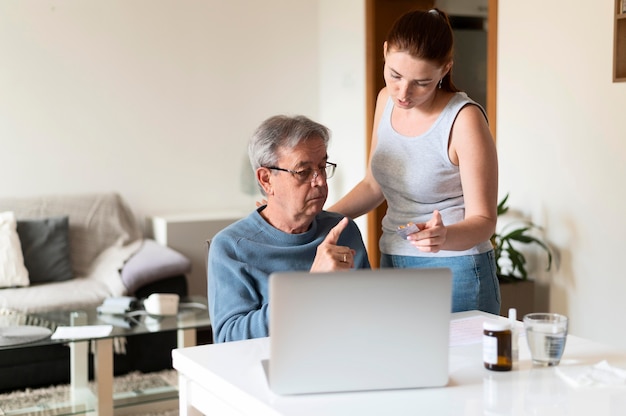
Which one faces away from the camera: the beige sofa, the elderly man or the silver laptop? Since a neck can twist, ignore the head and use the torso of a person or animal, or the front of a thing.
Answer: the silver laptop

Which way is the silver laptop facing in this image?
away from the camera

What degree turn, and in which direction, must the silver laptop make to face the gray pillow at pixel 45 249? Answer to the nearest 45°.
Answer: approximately 45° to its left

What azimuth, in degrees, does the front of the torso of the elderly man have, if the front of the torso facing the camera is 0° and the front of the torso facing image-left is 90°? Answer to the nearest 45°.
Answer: approximately 315°

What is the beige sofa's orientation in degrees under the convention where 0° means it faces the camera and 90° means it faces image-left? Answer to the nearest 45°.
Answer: approximately 0°

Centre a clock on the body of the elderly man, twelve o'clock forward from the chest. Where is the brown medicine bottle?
The brown medicine bottle is roughly at 12 o'clock from the elderly man.

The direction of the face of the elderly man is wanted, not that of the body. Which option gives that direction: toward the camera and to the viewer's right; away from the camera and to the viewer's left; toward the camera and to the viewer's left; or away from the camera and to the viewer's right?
toward the camera and to the viewer's right

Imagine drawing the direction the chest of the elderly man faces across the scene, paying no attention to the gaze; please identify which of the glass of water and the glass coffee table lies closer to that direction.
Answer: the glass of water

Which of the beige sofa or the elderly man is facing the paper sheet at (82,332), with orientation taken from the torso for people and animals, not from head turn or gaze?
the beige sofa

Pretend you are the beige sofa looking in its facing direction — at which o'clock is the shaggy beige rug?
The shaggy beige rug is roughly at 12 o'clock from the beige sofa.

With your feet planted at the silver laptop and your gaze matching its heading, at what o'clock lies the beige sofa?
The beige sofa is roughly at 11 o'clock from the silver laptop.

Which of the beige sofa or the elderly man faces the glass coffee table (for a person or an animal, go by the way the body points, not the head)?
the beige sofa

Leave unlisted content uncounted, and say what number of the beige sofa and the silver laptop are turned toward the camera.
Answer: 1
